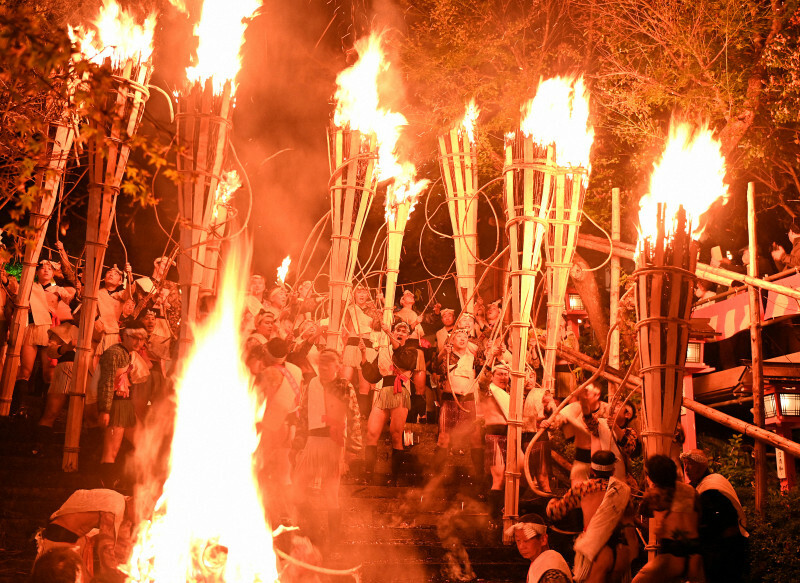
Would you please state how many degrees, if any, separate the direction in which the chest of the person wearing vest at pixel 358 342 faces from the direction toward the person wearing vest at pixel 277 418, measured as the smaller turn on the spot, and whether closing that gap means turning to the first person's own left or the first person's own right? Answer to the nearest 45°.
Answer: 0° — they already face them

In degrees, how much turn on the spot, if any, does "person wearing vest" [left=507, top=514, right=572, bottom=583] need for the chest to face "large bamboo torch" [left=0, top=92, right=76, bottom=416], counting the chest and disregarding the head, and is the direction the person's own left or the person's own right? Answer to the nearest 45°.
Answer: approximately 45° to the person's own right

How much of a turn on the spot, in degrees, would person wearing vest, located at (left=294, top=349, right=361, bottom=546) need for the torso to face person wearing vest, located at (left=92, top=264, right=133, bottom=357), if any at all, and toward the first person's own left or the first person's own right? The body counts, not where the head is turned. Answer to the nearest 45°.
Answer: approximately 135° to the first person's own right

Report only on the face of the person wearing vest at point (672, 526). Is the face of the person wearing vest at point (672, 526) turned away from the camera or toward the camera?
away from the camera

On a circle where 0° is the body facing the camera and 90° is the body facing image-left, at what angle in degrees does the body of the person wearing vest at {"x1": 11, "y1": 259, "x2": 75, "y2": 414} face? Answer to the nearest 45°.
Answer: approximately 315°

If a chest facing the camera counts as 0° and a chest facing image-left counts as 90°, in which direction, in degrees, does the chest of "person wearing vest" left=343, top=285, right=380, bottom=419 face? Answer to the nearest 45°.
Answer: approximately 0°

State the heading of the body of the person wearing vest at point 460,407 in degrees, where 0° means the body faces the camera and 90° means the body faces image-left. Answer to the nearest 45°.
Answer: approximately 0°
